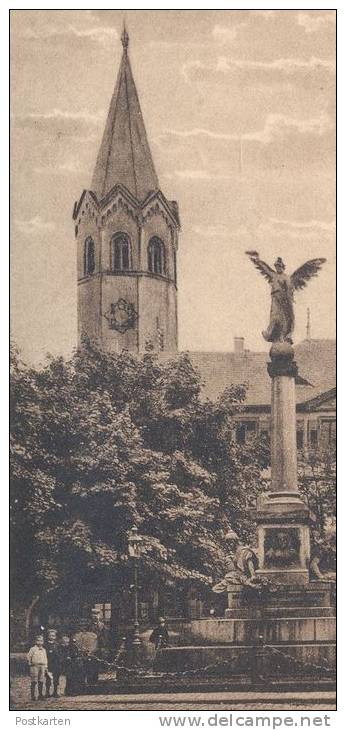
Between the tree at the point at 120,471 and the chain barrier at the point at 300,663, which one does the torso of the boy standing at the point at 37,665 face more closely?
the chain barrier

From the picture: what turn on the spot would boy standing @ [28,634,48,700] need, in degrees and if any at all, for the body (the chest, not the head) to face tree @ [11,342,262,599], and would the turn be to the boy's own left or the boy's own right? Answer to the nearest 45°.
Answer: approximately 135° to the boy's own left

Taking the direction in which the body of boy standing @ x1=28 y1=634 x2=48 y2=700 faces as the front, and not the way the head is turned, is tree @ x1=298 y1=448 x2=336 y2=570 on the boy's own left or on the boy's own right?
on the boy's own left

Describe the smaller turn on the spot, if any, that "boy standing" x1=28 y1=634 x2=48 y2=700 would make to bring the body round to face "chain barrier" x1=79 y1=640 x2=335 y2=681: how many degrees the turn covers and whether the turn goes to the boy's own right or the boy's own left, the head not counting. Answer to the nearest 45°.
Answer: approximately 90° to the boy's own left

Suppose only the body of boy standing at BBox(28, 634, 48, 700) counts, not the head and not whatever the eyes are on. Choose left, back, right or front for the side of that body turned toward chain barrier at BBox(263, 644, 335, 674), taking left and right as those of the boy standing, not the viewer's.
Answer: left

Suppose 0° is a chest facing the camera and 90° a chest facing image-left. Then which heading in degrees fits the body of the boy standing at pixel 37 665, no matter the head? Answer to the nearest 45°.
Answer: approximately 0°
